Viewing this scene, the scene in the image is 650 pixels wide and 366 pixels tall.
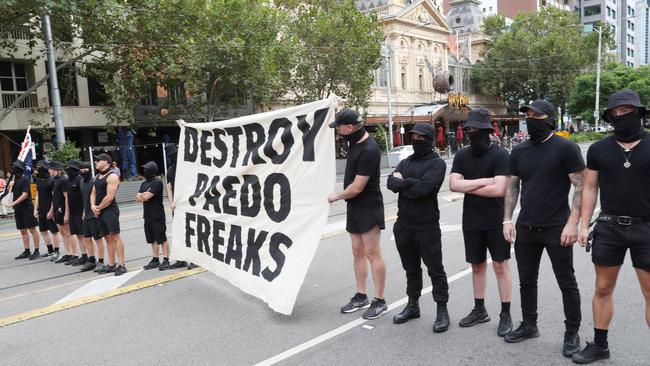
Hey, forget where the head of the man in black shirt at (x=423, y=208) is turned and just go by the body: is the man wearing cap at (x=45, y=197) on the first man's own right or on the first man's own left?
on the first man's own right

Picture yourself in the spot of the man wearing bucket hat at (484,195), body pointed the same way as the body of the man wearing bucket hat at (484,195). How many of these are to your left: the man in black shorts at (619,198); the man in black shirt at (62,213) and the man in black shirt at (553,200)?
2

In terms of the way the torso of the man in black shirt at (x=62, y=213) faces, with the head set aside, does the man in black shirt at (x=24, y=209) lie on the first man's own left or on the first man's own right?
on the first man's own right

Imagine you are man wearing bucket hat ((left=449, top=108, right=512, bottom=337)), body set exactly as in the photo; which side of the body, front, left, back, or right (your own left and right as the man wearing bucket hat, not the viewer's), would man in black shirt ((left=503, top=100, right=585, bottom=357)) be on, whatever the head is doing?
left

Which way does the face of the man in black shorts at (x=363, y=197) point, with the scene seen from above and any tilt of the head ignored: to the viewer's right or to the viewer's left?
to the viewer's left

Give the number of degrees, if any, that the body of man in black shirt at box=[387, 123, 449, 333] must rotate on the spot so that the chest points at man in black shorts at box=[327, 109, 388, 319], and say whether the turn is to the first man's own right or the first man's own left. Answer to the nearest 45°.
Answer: approximately 90° to the first man's own right

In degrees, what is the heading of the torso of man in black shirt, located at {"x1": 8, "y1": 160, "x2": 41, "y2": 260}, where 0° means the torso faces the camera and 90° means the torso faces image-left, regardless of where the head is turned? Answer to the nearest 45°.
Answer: approximately 45°

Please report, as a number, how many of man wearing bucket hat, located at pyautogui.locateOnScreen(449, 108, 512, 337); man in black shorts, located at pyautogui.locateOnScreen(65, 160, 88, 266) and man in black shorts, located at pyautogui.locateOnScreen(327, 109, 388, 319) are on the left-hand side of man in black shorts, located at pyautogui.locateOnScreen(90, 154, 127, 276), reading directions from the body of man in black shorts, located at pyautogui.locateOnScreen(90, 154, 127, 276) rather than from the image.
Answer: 2

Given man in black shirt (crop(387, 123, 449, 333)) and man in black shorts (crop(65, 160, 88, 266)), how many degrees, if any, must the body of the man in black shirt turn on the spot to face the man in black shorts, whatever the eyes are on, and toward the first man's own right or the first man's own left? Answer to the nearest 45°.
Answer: approximately 90° to the first man's own right
